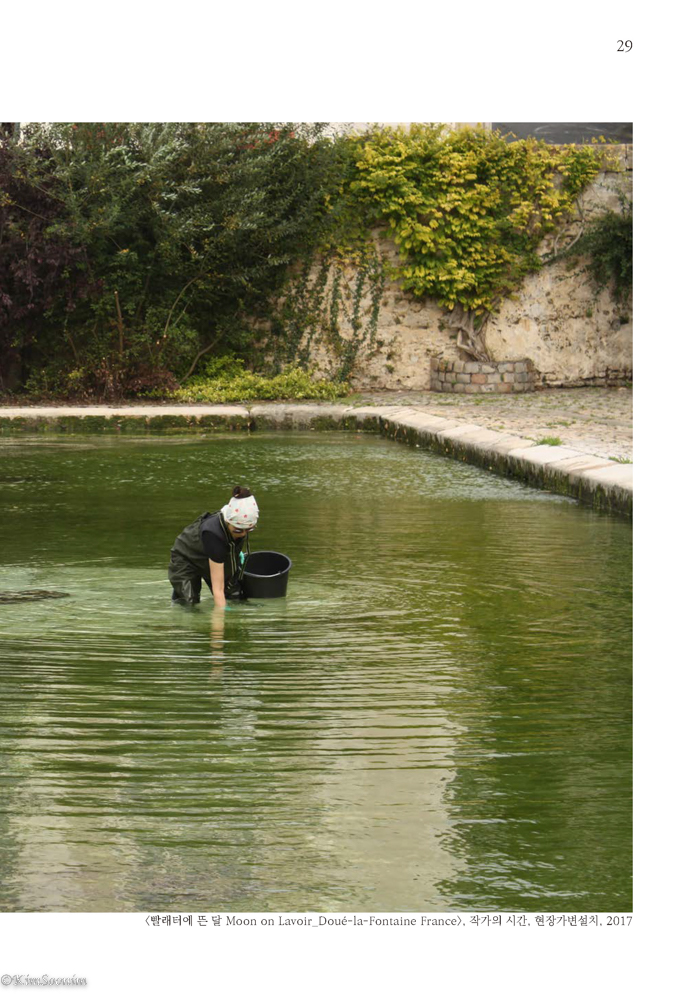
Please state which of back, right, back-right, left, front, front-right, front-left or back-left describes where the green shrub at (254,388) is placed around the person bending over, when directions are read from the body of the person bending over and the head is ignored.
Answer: back-left

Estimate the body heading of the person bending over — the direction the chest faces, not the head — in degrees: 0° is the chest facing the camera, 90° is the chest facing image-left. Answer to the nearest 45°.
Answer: approximately 315°

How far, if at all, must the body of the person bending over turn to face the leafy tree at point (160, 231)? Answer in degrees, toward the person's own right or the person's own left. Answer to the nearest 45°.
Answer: approximately 135° to the person's own left

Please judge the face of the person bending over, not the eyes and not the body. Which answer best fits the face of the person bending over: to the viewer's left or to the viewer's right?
to the viewer's right
